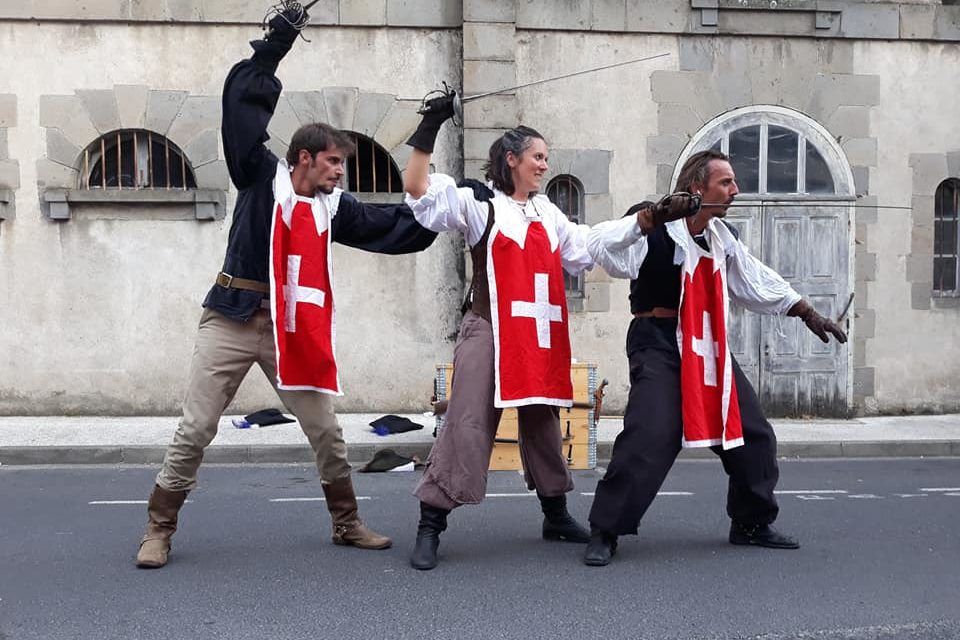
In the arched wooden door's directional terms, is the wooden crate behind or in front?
in front

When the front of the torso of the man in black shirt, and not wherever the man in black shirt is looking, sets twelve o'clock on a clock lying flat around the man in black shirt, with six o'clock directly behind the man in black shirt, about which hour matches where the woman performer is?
The woman performer is roughly at 11 o'clock from the man in black shirt.

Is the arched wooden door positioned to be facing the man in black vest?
yes

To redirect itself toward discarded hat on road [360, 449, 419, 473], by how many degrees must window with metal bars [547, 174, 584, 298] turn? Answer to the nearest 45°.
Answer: approximately 45° to its right

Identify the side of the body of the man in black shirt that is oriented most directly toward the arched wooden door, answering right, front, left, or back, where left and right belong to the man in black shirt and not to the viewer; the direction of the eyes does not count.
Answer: left

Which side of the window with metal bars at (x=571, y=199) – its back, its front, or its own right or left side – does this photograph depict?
front

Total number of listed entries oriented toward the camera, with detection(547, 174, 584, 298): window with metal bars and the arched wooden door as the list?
2

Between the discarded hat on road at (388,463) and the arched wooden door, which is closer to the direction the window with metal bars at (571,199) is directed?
the discarded hat on road

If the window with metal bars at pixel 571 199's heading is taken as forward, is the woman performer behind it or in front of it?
in front

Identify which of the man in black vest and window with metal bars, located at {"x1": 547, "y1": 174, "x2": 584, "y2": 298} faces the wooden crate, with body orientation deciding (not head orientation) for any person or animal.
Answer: the window with metal bars

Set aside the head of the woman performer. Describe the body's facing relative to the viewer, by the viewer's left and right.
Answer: facing the viewer and to the right of the viewer
